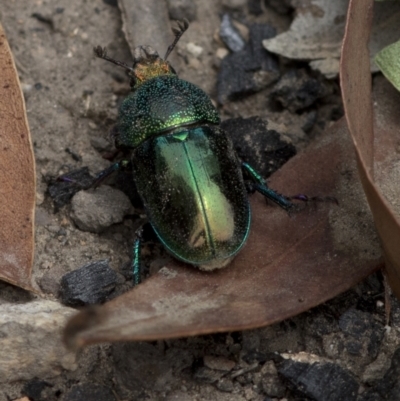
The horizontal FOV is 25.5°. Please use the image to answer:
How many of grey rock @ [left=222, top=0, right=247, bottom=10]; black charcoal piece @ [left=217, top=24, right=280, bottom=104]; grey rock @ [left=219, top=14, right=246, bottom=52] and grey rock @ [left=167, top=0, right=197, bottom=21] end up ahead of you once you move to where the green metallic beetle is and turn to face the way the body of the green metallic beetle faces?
4

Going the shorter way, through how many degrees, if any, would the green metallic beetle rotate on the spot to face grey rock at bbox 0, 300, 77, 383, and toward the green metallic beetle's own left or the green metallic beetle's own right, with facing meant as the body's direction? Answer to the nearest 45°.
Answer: approximately 135° to the green metallic beetle's own left

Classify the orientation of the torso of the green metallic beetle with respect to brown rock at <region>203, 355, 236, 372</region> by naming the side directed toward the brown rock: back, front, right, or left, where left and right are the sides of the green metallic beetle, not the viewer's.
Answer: back

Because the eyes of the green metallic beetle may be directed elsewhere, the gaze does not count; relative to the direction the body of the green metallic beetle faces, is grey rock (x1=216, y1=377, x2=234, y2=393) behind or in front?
behind

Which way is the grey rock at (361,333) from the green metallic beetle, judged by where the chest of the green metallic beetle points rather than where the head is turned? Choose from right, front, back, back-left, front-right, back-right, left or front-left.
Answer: back-right

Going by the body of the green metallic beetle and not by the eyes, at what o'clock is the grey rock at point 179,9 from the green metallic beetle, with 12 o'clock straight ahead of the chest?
The grey rock is roughly at 12 o'clock from the green metallic beetle.

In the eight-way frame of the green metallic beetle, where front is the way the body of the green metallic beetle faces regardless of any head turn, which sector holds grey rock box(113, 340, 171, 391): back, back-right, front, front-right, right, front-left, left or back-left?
back

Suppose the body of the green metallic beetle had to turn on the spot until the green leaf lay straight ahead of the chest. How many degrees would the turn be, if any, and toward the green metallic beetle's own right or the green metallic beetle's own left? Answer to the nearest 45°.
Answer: approximately 45° to the green metallic beetle's own right

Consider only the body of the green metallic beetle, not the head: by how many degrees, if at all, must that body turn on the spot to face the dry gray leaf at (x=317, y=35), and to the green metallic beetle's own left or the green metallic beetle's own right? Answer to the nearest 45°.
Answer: approximately 45° to the green metallic beetle's own right

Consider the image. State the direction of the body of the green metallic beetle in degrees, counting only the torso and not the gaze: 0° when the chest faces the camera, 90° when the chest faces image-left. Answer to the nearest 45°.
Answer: approximately 180°

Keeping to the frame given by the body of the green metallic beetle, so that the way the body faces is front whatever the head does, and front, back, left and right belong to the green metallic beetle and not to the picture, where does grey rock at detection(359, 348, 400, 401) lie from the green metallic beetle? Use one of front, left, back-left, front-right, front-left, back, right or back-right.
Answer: back-right

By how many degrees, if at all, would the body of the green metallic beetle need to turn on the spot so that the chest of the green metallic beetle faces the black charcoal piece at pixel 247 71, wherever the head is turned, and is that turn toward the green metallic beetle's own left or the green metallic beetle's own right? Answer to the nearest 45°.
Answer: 0° — it already faces it
